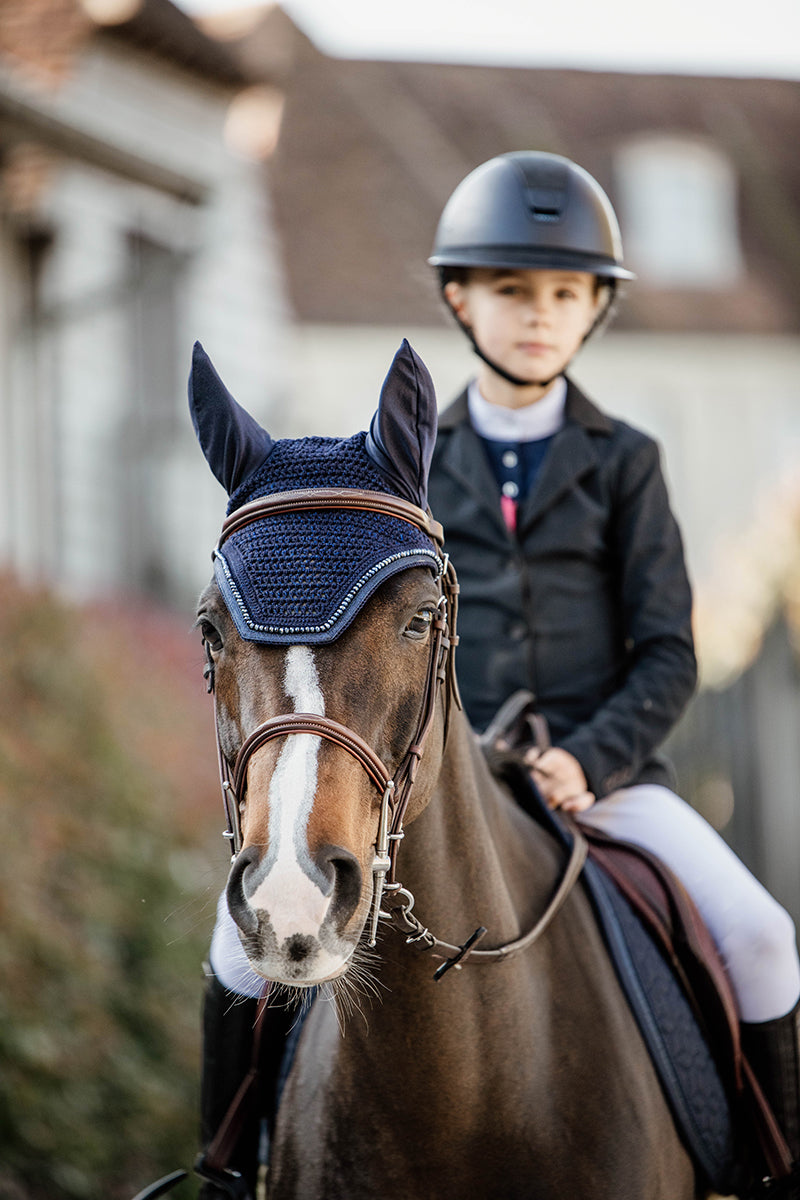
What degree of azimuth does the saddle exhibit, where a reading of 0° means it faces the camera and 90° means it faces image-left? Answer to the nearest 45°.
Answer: approximately 45°

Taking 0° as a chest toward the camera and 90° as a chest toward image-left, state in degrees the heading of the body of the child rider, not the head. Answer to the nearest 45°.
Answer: approximately 0°
